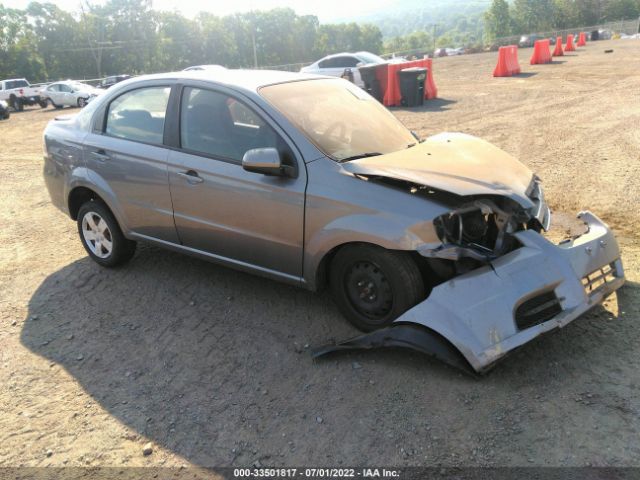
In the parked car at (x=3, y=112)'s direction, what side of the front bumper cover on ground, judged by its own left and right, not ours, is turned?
back

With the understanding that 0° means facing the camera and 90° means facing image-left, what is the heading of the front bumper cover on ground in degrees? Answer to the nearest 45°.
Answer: approximately 315°

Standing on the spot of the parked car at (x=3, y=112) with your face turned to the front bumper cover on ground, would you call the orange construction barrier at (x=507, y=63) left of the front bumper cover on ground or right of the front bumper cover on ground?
left

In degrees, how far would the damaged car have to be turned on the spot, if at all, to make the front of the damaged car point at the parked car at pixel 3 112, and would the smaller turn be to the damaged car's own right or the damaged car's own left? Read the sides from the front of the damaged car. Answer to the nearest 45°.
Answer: approximately 180°

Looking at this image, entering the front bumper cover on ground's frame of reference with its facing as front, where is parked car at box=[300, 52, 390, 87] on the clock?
The parked car is roughly at 7 o'clock from the front bumper cover on ground.

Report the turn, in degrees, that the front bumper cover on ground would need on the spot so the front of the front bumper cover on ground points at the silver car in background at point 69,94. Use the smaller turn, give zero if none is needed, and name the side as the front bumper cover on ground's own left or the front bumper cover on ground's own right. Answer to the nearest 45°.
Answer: approximately 180°

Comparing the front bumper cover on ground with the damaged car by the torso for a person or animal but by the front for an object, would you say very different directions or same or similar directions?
same or similar directions

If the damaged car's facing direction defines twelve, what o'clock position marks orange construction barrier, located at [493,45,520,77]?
The orange construction barrier is roughly at 8 o'clock from the damaged car.

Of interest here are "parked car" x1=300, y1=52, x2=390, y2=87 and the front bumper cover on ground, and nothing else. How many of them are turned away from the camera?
0

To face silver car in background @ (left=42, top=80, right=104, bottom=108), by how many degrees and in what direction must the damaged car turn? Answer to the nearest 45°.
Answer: approximately 180°

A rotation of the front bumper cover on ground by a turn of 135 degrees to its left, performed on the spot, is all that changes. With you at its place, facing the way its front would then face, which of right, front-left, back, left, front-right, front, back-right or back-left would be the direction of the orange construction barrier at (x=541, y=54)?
front
